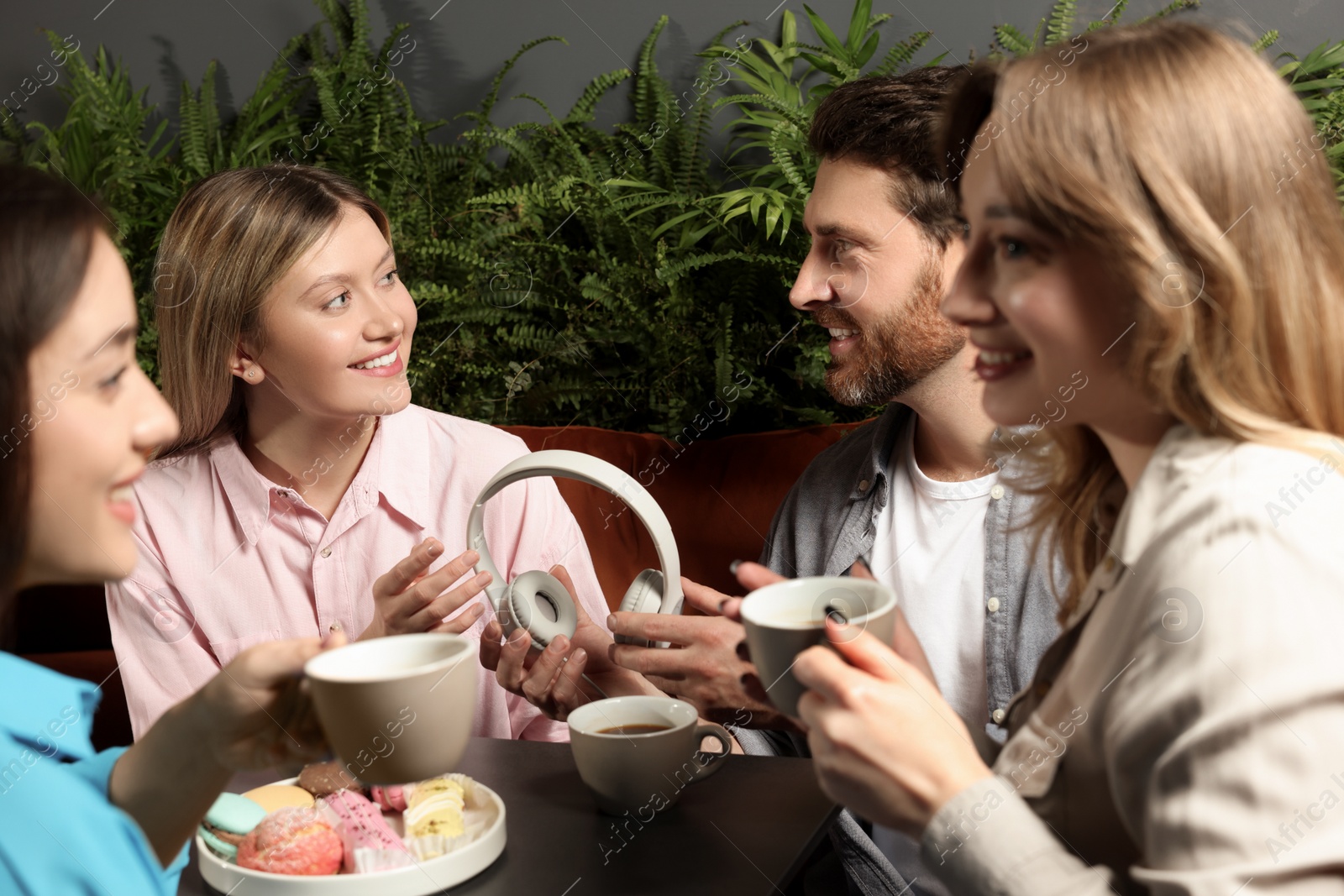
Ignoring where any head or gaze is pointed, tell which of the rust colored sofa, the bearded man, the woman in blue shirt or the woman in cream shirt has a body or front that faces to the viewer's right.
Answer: the woman in blue shirt

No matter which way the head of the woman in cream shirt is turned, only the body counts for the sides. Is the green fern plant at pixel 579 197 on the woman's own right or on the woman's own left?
on the woman's own right

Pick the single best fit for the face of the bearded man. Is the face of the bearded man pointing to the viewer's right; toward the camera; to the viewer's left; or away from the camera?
to the viewer's left

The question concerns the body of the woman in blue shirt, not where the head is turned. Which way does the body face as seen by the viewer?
to the viewer's right

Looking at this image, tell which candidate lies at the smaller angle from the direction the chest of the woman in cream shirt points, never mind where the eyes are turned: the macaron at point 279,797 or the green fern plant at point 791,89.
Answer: the macaron

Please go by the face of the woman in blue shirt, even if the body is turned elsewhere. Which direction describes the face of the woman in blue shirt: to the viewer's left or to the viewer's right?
to the viewer's right

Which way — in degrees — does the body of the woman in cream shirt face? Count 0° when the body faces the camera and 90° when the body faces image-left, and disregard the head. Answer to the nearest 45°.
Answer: approximately 90°
